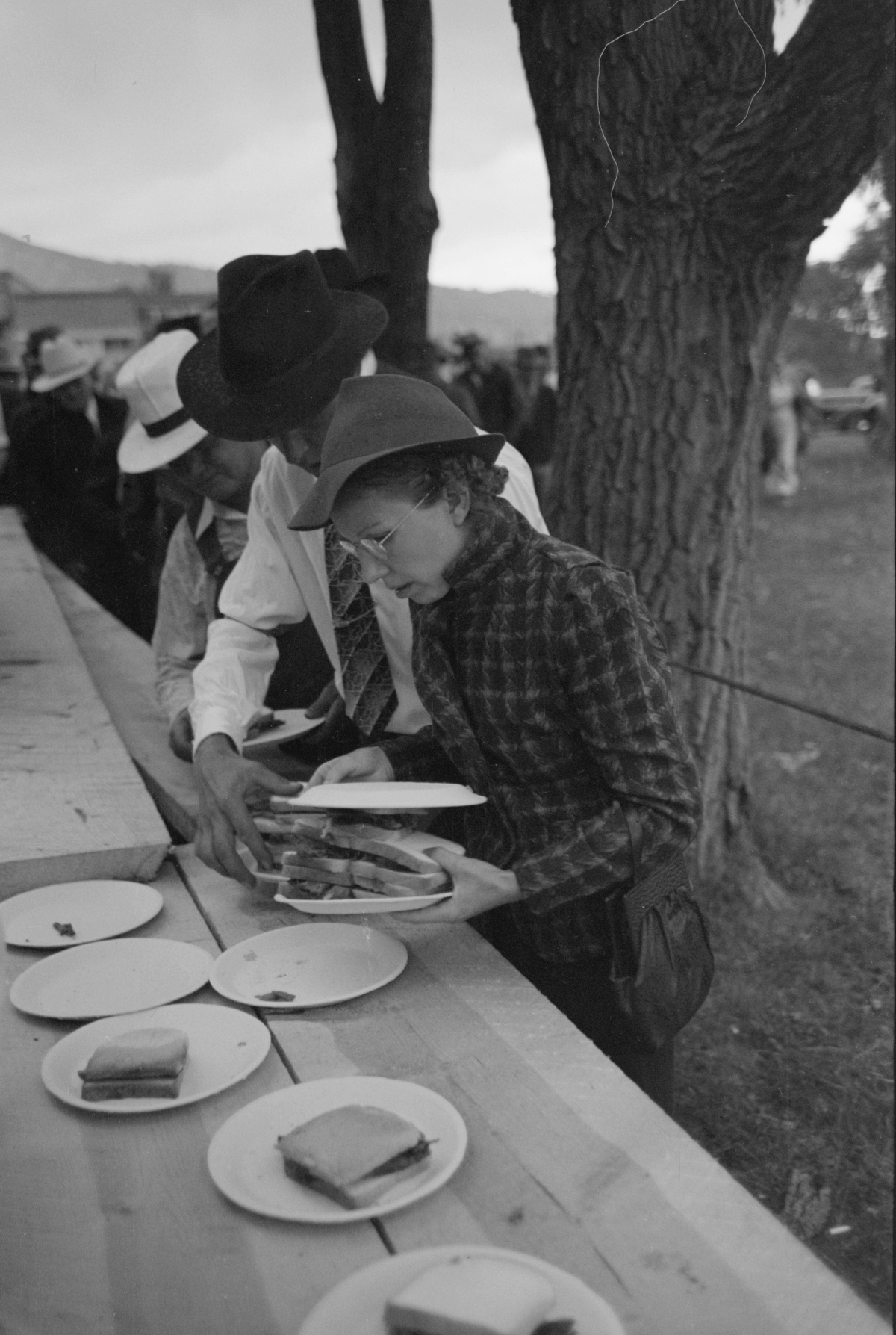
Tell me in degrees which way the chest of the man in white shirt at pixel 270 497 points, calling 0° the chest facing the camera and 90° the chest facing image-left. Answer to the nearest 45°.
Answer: approximately 45°

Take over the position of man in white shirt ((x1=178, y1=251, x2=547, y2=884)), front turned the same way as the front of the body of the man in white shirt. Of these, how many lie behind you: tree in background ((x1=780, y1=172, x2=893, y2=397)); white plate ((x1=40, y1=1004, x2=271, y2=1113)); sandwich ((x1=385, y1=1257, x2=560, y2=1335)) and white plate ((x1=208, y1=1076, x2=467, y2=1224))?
1

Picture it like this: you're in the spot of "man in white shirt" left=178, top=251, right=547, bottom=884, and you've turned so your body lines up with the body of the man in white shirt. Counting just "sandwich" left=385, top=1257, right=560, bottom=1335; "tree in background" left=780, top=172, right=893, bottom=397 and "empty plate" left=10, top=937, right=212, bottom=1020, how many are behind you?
1

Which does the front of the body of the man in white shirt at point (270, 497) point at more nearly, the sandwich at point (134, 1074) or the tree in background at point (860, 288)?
the sandwich

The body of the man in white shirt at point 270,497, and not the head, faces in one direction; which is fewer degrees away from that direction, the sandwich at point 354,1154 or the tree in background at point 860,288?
the sandwich

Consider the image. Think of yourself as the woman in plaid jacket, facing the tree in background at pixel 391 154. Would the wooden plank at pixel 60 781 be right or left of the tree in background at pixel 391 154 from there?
left

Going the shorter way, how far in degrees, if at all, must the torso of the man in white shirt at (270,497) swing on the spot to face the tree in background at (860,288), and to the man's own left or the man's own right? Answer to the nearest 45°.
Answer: approximately 180°

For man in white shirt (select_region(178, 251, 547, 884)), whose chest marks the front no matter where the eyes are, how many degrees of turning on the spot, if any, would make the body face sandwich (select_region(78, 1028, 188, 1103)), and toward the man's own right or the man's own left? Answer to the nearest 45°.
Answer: approximately 45° to the man's own left

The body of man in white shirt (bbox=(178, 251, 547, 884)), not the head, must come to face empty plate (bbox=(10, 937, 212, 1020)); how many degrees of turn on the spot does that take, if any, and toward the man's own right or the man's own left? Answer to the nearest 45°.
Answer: approximately 45° to the man's own left

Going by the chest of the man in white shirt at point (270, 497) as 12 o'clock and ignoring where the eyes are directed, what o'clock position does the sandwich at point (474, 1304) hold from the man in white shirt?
The sandwich is roughly at 10 o'clock from the man in white shirt.

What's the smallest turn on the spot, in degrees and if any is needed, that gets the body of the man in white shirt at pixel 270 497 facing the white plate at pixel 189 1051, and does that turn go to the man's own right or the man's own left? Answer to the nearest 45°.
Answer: approximately 45° to the man's own left
